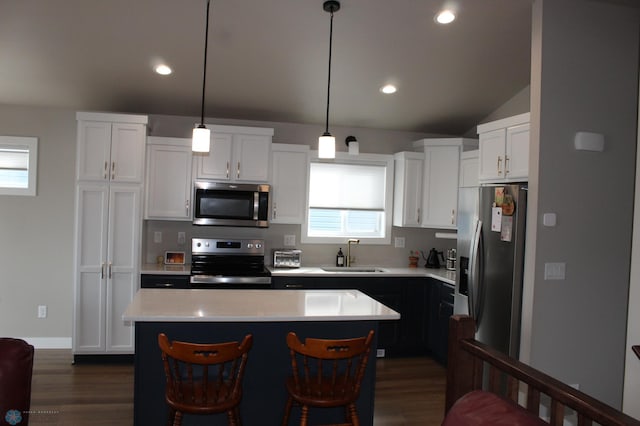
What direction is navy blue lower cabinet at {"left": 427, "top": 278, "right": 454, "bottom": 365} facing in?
to the viewer's left

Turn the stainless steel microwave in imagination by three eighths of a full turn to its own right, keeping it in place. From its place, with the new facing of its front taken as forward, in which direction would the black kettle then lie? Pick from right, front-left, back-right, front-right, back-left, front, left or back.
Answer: back-right

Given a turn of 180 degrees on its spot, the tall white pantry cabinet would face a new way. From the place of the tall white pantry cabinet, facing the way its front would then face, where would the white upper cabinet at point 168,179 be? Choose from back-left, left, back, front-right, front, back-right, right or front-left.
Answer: right

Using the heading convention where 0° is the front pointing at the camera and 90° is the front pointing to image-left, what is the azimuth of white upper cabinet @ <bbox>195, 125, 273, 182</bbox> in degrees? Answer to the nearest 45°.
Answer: approximately 0°

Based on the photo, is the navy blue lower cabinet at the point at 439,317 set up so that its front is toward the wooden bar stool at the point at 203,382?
no

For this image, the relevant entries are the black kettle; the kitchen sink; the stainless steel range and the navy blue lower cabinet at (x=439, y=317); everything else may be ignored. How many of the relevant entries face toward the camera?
2

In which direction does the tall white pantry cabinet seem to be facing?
toward the camera

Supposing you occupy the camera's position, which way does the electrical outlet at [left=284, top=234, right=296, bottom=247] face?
facing the viewer

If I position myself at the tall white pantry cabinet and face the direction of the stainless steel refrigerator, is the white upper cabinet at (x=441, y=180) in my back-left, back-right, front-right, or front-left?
front-left

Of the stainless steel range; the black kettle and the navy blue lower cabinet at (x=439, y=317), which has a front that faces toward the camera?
the stainless steel range

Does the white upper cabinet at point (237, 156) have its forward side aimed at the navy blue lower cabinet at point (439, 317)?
no
